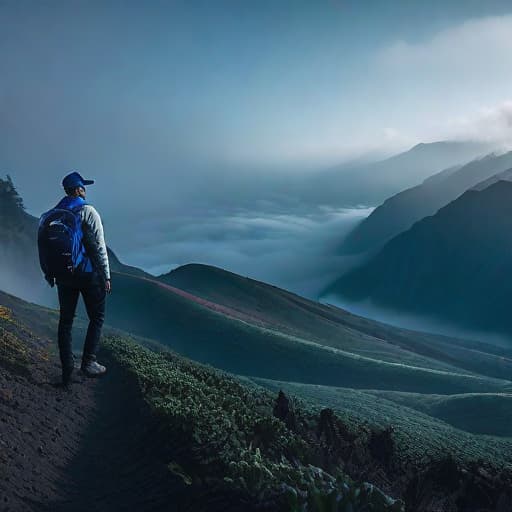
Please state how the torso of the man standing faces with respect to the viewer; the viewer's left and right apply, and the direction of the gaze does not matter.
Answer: facing away from the viewer and to the right of the viewer
